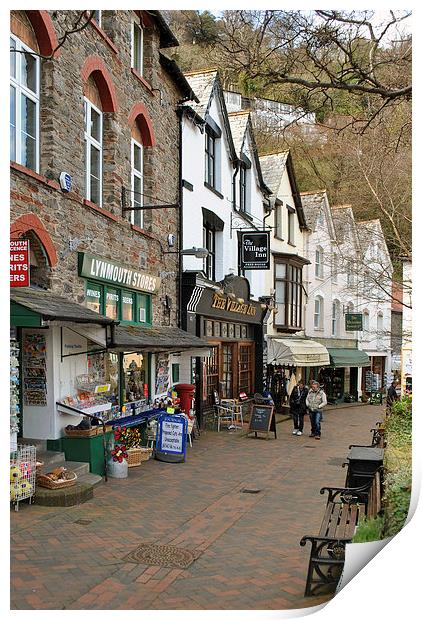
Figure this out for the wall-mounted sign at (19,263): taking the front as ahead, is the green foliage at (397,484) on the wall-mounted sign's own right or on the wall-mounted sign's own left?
on the wall-mounted sign's own left

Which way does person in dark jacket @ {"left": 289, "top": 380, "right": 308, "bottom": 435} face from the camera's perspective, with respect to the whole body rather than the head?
toward the camera

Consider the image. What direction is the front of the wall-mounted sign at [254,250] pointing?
toward the camera

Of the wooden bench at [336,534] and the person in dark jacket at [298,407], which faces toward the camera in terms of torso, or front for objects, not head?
the person in dark jacket

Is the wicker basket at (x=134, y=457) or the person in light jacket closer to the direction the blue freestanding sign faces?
the wicker basket

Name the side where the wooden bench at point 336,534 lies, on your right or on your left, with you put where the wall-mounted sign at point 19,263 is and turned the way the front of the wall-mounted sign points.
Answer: on your left

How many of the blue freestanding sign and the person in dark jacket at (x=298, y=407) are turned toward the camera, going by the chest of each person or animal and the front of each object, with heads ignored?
2

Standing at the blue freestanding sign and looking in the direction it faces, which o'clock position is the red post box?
The red post box is roughly at 6 o'clock from the blue freestanding sign.

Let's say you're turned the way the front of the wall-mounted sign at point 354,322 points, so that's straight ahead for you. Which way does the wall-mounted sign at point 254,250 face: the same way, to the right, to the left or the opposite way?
the same way

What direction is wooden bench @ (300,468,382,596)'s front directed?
to the viewer's left

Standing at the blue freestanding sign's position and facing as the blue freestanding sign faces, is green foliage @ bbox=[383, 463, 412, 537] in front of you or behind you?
in front

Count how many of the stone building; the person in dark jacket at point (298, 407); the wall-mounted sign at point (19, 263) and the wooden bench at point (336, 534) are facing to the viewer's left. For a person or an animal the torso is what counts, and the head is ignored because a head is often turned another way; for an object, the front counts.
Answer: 1
